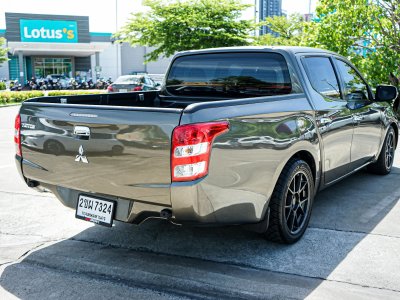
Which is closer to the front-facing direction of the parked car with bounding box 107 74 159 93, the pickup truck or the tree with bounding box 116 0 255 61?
the tree

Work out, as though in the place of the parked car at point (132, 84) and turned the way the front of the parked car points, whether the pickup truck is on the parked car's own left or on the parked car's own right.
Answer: on the parked car's own right

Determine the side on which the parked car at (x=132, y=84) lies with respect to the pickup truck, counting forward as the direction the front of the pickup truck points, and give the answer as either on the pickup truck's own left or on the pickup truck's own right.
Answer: on the pickup truck's own left

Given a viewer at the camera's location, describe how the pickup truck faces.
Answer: facing away from the viewer and to the right of the viewer

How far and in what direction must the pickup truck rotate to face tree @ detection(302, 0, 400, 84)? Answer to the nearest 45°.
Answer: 0° — it already faces it

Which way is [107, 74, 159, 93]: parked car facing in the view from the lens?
facing away from the viewer and to the right of the viewer
